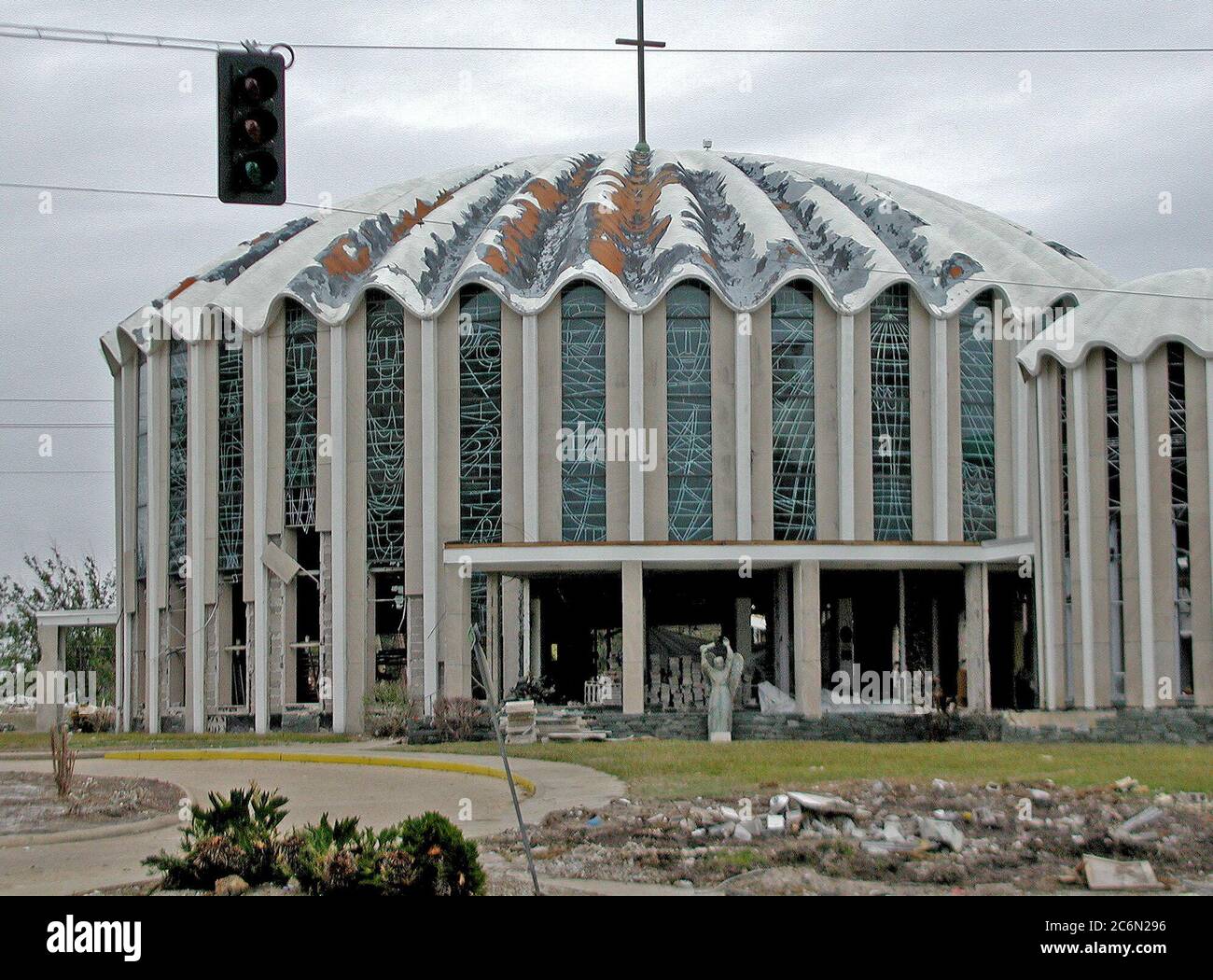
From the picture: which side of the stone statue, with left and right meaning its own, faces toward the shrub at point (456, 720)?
right

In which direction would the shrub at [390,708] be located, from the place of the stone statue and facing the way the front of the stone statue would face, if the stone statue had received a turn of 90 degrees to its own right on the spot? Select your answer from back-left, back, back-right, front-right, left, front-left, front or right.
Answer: front-right

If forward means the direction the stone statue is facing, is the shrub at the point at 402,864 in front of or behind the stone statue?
in front

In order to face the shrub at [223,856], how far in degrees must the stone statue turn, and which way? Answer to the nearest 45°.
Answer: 0° — it already faces it

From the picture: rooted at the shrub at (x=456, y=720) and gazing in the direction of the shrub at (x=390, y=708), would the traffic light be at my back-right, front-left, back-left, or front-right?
back-left

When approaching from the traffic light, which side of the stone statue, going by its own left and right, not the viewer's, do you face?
front

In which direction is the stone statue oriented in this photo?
toward the camera

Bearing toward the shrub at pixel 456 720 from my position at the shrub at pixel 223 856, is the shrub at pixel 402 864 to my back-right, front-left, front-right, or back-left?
back-right
